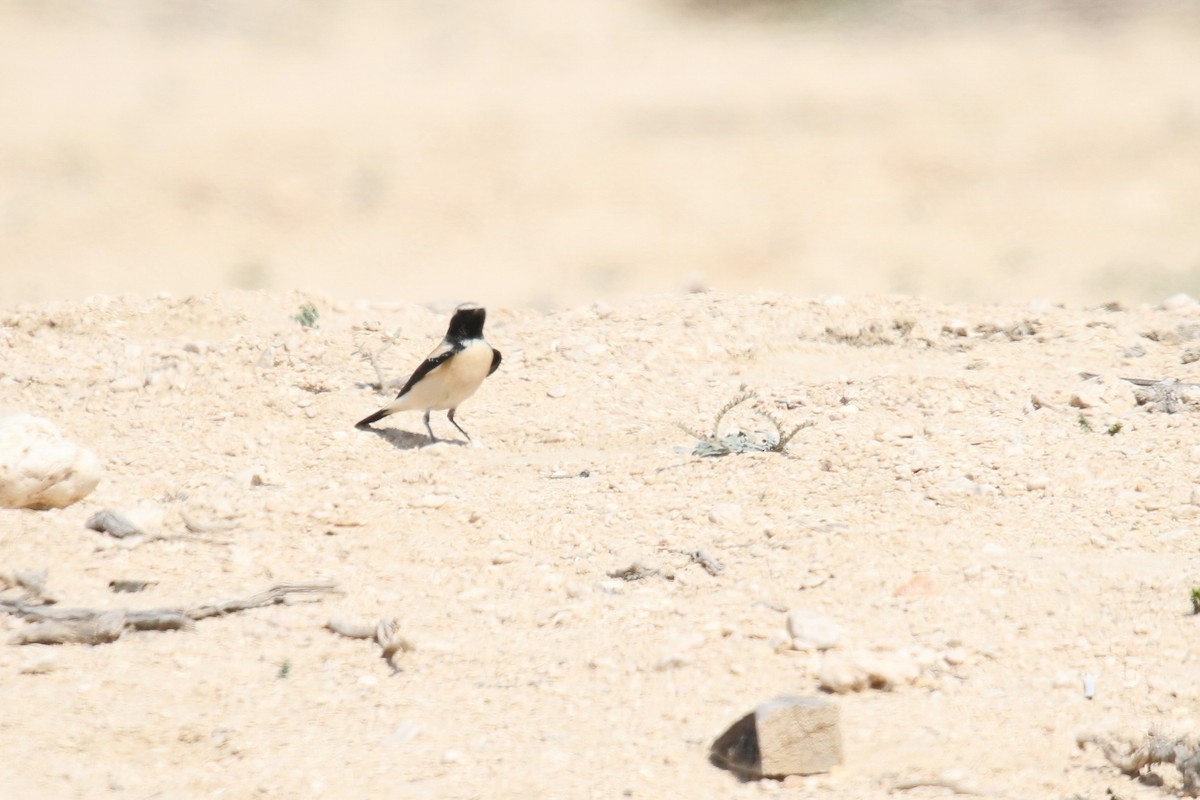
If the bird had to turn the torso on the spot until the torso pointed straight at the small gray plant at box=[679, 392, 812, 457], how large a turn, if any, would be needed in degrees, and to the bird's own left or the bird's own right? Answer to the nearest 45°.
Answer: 0° — it already faces it

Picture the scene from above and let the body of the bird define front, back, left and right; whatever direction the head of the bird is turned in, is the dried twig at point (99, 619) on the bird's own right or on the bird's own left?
on the bird's own right

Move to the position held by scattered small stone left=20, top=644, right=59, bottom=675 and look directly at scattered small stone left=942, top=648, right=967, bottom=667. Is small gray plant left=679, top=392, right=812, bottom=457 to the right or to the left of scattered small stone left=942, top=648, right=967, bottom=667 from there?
left

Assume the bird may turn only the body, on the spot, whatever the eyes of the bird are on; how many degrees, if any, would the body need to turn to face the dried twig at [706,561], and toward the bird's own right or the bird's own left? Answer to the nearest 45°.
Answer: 0° — it already faces it

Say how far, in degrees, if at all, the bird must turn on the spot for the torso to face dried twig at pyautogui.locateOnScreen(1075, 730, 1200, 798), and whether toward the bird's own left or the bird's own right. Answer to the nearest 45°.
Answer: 0° — it already faces it

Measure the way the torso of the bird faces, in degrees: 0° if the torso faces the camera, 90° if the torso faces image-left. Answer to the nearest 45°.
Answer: approximately 315°

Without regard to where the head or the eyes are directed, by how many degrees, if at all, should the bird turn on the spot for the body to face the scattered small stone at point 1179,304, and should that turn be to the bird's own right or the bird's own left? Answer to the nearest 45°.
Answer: approximately 45° to the bird's own left

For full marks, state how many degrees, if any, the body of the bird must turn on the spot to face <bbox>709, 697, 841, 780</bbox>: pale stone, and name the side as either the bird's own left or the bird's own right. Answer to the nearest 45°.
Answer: approximately 45° to the bird's own right

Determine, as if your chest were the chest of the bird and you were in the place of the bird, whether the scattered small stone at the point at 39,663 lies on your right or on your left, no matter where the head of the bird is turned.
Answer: on your right

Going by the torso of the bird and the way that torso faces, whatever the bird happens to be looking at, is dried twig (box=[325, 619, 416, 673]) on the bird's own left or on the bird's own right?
on the bird's own right
